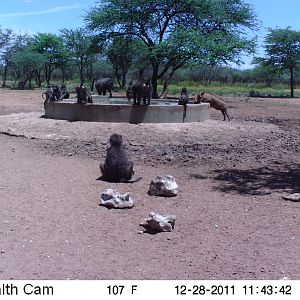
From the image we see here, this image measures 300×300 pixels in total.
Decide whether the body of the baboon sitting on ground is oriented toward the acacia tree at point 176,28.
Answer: yes

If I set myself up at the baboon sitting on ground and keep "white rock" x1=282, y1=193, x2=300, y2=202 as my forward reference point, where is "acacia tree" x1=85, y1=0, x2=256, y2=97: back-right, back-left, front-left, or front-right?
back-left

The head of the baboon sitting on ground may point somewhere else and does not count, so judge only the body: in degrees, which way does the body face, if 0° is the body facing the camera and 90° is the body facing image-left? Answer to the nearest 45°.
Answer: approximately 180°

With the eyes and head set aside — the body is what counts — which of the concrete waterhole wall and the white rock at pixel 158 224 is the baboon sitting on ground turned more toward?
the concrete waterhole wall

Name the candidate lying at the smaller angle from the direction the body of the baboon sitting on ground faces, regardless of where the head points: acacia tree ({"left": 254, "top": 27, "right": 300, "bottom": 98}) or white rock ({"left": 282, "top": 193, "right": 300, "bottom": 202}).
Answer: the acacia tree

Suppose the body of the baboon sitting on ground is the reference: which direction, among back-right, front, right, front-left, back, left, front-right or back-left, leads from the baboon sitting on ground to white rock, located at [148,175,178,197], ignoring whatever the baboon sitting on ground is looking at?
back-right

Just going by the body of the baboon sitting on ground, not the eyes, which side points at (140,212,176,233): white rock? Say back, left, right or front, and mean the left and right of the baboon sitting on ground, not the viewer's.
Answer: back

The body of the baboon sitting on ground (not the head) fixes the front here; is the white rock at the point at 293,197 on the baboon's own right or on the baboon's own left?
on the baboon's own right

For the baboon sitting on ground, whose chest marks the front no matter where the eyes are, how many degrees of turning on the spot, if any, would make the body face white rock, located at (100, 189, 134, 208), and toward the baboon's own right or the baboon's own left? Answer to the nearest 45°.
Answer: approximately 180°

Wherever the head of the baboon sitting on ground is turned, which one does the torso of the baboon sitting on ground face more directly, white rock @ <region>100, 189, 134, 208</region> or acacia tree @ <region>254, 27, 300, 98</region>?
the acacia tree

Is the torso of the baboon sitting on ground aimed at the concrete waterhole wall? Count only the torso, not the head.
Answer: yes
